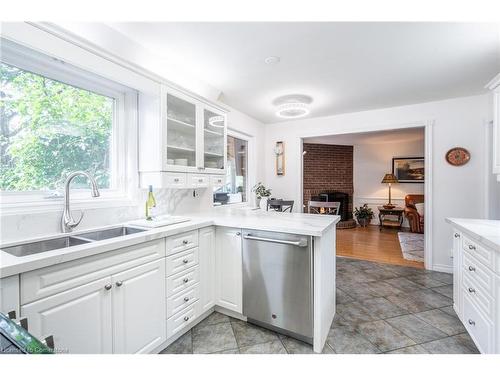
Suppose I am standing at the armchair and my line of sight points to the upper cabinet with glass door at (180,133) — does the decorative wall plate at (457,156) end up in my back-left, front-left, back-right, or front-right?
front-left

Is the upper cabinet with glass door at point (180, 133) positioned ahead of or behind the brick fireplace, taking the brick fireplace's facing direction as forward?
ahead

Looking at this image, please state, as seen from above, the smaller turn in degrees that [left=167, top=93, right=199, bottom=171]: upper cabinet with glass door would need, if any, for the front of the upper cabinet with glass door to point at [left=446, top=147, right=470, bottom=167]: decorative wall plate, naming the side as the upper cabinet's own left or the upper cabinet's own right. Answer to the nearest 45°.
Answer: approximately 45° to the upper cabinet's own left

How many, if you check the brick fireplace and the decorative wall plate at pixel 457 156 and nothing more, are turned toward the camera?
2

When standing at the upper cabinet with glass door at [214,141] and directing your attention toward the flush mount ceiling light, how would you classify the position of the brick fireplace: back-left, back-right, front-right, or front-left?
front-left

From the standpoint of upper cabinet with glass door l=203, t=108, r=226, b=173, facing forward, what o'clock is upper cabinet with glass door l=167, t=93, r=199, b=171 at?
upper cabinet with glass door l=167, t=93, r=199, b=171 is roughly at 3 o'clock from upper cabinet with glass door l=203, t=108, r=226, b=173.

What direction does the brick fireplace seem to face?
toward the camera

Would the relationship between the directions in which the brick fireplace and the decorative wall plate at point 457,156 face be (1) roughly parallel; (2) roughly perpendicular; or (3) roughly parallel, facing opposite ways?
roughly parallel

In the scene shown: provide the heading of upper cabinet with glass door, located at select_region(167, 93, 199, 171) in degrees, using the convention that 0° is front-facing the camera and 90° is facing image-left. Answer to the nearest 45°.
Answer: approximately 315°

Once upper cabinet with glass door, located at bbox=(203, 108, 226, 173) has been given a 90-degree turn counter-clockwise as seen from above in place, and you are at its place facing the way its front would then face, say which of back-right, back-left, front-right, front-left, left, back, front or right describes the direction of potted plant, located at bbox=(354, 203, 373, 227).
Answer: front

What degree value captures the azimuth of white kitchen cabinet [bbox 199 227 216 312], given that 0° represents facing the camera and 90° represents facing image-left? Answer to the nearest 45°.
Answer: approximately 315°

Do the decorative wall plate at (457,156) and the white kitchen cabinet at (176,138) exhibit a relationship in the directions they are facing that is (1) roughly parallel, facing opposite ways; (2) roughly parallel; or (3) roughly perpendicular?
roughly perpendicular

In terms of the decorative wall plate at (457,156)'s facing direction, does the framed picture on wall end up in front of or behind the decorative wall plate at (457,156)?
behind

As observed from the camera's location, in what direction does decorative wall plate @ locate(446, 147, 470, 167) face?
facing the viewer

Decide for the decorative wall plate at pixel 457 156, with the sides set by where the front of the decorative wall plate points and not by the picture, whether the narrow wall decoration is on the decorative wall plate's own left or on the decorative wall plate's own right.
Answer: on the decorative wall plate's own right

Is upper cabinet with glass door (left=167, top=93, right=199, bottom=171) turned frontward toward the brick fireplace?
no
